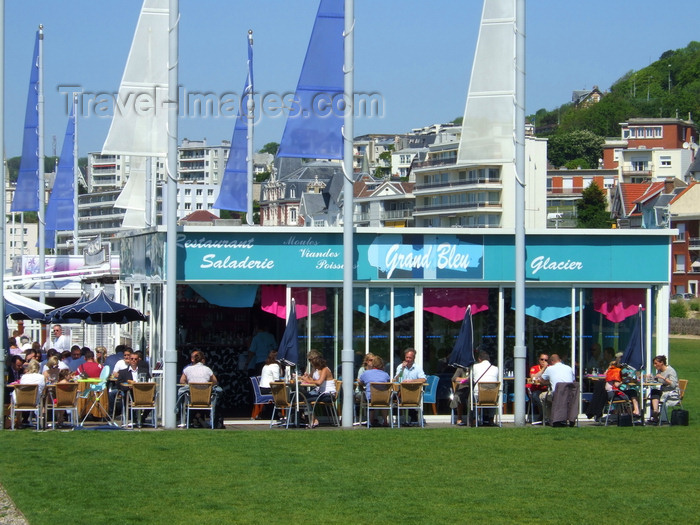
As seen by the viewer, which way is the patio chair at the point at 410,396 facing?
away from the camera

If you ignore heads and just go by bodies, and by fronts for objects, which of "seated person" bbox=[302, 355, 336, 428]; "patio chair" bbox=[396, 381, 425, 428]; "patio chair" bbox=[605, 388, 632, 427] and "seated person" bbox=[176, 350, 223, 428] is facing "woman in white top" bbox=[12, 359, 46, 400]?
"seated person" bbox=[302, 355, 336, 428]

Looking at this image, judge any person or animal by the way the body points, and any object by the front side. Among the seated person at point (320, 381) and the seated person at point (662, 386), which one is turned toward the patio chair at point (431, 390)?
the seated person at point (662, 386)

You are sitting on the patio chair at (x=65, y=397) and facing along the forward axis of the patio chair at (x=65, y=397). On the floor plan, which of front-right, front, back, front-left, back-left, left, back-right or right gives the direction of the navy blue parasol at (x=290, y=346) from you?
right

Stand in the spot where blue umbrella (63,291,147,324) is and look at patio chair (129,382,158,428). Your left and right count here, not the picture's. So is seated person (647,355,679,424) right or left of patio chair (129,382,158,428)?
left

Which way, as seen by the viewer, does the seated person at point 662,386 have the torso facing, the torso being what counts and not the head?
to the viewer's left

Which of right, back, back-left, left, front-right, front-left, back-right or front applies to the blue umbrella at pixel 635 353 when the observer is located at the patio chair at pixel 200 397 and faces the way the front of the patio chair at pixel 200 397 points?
right

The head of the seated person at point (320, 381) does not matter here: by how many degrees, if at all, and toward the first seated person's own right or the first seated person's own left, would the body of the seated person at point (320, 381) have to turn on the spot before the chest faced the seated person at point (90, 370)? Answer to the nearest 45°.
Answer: approximately 45° to the first seated person's own right

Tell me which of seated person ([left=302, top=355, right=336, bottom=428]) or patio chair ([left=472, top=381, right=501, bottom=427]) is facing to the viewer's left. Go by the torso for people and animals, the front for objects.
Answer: the seated person

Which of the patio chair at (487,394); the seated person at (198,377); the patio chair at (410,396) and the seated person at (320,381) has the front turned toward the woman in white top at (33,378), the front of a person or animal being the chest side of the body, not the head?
the seated person at (320,381)

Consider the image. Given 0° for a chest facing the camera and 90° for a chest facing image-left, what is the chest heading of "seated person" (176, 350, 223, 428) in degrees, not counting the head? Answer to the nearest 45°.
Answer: approximately 180°
